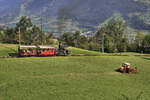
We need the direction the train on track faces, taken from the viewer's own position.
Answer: facing to the right of the viewer
